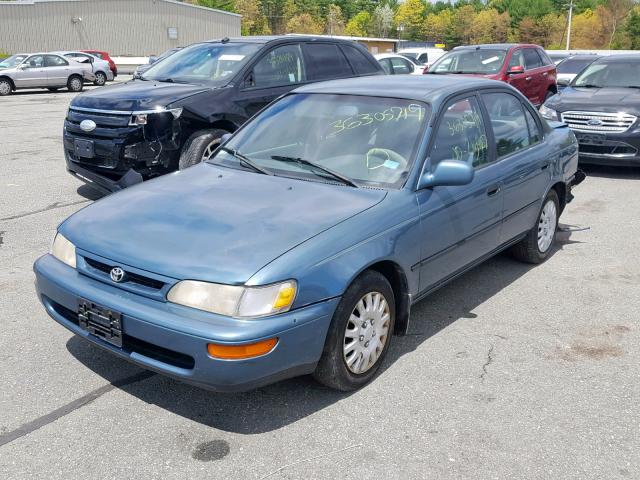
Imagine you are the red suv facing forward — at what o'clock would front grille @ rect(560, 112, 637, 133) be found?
The front grille is roughly at 10 o'clock from the red suv.

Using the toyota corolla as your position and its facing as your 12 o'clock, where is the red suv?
The red suv is roughly at 5 o'clock from the toyota corolla.

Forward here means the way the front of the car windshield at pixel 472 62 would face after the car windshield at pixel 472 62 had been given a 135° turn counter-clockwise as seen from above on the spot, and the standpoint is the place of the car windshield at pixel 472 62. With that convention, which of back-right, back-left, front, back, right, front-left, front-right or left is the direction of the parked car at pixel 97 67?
back-left

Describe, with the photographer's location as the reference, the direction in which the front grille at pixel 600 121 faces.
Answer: facing the viewer and to the left of the viewer

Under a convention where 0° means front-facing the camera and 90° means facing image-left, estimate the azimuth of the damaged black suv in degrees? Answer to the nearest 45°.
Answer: approximately 45°

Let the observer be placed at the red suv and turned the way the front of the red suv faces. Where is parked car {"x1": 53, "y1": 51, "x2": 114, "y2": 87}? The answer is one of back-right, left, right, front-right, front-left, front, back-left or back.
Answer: right

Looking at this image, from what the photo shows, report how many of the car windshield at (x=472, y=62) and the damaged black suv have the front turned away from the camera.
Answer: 0

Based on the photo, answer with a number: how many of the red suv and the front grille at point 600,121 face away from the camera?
0

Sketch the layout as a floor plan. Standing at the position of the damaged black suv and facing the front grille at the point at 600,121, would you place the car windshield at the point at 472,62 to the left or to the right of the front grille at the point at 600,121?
left

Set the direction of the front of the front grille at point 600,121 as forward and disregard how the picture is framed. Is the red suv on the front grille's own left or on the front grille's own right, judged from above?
on the front grille's own right

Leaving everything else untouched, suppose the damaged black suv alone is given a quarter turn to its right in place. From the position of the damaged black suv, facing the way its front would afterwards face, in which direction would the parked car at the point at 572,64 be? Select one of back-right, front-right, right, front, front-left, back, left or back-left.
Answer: right

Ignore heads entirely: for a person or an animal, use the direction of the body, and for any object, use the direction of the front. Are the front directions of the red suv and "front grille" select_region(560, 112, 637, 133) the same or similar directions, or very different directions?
same or similar directions

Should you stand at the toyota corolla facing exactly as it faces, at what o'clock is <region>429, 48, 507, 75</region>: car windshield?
The car windshield is roughly at 5 o'clock from the toyota corolla.

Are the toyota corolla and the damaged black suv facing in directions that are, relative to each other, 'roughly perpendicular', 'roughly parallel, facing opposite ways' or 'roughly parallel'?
roughly parallel

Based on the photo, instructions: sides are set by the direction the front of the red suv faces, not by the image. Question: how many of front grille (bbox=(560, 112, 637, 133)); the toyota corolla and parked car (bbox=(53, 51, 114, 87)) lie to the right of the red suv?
1

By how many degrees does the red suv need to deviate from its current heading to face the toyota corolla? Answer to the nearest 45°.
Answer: approximately 45° to its left

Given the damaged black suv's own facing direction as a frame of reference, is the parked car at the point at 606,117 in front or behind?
behind

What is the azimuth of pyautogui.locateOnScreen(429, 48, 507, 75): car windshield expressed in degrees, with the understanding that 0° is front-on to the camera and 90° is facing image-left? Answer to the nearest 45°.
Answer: approximately 45°
